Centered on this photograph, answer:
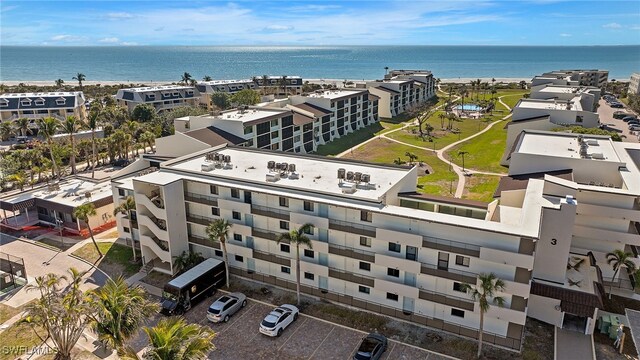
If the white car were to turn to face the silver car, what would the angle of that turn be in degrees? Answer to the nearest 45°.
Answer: approximately 90° to its left

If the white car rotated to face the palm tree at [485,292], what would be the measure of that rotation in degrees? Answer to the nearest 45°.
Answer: approximately 45° to its right

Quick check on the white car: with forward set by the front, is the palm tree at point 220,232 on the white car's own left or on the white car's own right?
on the white car's own left

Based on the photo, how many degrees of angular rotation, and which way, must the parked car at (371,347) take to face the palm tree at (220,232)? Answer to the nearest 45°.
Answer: approximately 90° to its left

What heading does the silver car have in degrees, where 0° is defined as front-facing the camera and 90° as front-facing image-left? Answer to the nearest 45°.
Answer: approximately 225°

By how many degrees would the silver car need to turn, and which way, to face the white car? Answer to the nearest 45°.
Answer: approximately 90° to its right

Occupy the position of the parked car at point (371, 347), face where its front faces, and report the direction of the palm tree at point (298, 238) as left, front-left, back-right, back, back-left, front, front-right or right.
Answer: left

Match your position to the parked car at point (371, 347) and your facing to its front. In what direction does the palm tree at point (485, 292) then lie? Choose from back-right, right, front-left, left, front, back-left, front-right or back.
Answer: front-right

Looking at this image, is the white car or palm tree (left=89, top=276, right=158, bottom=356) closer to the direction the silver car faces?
the white car

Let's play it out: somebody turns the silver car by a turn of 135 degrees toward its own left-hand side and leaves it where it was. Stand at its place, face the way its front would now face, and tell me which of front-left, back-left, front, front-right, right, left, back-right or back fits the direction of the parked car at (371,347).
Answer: back-left

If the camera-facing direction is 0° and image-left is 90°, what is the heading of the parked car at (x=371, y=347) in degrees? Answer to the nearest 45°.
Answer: approximately 225°

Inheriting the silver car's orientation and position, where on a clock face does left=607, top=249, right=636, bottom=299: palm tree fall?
The palm tree is roughly at 2 o'clock from the silver car.
